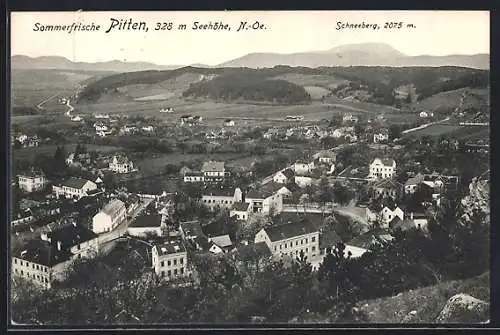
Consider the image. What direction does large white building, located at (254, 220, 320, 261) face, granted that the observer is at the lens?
facing the viewer and to the right of the viewer
